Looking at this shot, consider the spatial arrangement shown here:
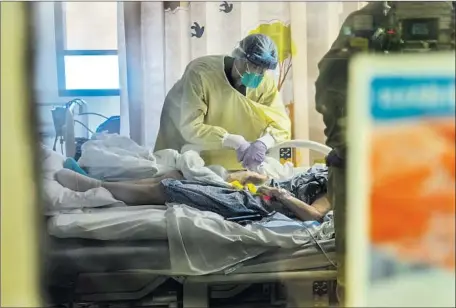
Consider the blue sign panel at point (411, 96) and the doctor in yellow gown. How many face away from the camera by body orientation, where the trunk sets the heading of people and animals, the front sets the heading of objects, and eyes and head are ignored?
0

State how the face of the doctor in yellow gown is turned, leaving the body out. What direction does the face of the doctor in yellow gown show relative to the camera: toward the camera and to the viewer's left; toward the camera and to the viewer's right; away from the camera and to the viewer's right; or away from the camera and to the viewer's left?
toward the camera and to the viewer's right

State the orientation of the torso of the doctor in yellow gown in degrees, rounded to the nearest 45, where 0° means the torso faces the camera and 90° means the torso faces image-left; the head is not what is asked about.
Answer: approximately 315°

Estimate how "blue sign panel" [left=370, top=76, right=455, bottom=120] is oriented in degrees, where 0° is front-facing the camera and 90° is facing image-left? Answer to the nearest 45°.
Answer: approximately 0°
